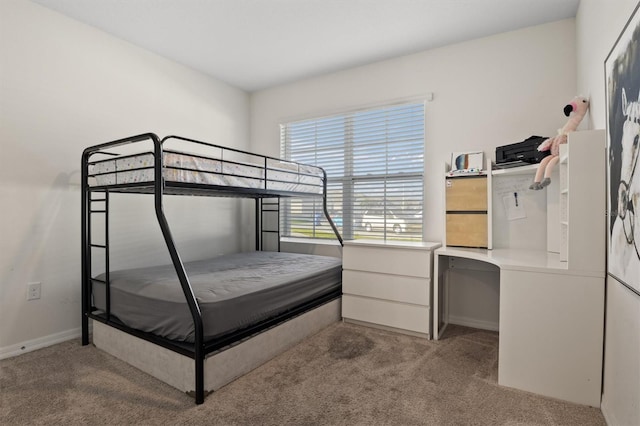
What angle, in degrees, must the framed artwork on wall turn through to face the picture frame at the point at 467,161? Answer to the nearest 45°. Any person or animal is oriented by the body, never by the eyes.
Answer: approximately 45° to its right

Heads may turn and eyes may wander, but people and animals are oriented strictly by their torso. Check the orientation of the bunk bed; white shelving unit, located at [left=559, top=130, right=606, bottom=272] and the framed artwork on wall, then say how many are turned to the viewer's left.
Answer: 2

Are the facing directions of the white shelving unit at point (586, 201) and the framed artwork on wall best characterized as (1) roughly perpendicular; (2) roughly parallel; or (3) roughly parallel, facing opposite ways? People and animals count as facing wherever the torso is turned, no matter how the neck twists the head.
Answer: roughly parallel

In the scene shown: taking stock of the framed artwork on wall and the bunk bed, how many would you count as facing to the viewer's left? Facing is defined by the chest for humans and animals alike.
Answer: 1

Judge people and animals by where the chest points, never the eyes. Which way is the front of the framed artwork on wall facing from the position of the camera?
facing to the left of the viewer

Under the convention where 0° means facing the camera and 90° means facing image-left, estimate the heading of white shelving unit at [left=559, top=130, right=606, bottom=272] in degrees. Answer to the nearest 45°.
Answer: approximately 90°
